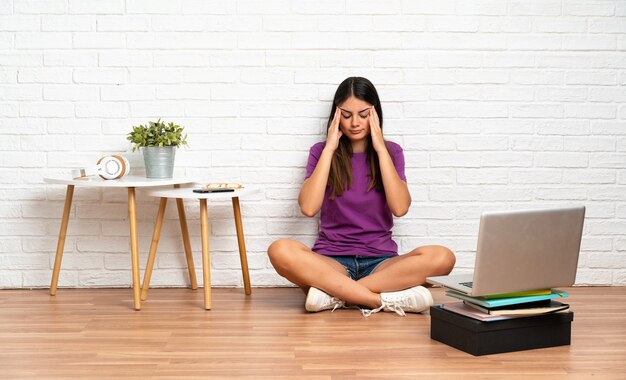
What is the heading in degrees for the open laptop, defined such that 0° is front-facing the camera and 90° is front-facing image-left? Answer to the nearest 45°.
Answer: approximately 135°

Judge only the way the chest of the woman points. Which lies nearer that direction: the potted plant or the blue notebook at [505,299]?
the blue notebook

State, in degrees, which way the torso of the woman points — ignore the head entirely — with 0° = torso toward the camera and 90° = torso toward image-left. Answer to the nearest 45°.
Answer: approximately 0°

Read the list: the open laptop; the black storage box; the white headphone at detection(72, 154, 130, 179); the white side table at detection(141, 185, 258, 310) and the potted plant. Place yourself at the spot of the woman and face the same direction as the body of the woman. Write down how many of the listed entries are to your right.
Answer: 3

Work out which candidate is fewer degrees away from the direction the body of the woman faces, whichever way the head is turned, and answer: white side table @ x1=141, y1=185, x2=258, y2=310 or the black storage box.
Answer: the black storage box

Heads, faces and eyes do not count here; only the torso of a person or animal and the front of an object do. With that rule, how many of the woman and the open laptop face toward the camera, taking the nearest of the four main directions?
1

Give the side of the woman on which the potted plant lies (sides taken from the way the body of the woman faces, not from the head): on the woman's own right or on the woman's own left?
on the woman's own right

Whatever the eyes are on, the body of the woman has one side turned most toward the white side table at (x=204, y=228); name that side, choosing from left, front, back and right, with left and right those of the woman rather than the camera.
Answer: right

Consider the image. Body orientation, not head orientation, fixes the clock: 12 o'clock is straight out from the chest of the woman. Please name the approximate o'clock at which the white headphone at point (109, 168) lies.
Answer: The white headphone is roughly at 3 o'clock from the woman.
